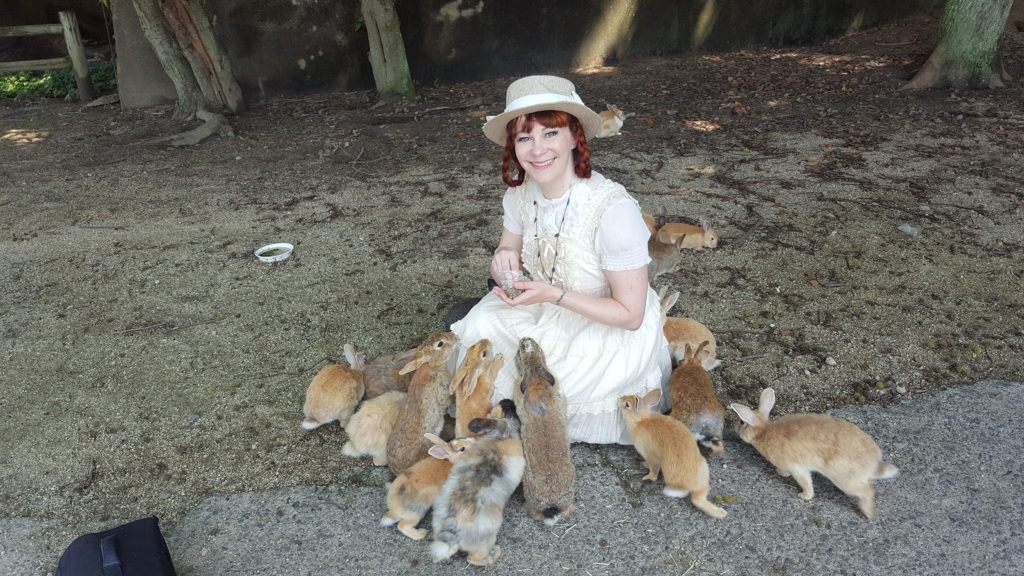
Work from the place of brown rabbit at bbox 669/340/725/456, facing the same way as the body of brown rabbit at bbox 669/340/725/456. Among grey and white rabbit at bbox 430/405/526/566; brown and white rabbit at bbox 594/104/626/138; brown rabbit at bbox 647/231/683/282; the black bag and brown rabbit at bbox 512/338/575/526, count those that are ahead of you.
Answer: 2

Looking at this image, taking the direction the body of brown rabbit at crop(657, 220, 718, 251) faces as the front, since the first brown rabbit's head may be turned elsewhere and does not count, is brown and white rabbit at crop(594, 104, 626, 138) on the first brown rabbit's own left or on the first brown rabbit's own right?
on the first brown rabbit's own left

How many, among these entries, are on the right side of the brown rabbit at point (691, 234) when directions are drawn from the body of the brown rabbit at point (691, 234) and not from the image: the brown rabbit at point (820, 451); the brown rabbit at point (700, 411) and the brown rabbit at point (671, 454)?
3

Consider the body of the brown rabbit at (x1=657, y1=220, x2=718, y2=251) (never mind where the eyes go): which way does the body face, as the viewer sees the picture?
to the viewer's right

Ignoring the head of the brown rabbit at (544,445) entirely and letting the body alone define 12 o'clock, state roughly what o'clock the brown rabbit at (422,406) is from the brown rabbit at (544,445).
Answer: the brown rabbit at (422,406) is roughly at 10 o'clock from the brown rabbit at (544,445).

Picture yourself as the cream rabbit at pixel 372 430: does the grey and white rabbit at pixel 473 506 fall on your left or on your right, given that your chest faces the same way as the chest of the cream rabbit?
on your right

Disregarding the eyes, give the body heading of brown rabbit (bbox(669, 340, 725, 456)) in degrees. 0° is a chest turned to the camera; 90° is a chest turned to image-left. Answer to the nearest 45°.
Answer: approximately 180°

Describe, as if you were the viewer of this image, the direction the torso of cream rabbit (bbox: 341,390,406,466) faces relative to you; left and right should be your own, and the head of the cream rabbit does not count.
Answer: facing away from the viewer and to the right of the viewer

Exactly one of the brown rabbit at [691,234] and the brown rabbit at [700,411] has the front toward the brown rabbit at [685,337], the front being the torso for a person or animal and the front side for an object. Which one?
the brown rabbit at [700,411]

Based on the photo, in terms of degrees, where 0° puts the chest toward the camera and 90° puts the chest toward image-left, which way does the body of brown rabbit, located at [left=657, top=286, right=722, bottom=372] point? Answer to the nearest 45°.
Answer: approximately 90°

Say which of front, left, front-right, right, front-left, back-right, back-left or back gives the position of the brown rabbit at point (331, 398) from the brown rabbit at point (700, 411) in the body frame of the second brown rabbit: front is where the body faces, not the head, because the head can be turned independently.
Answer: left

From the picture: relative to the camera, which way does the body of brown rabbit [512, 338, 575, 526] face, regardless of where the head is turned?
away from the camera
